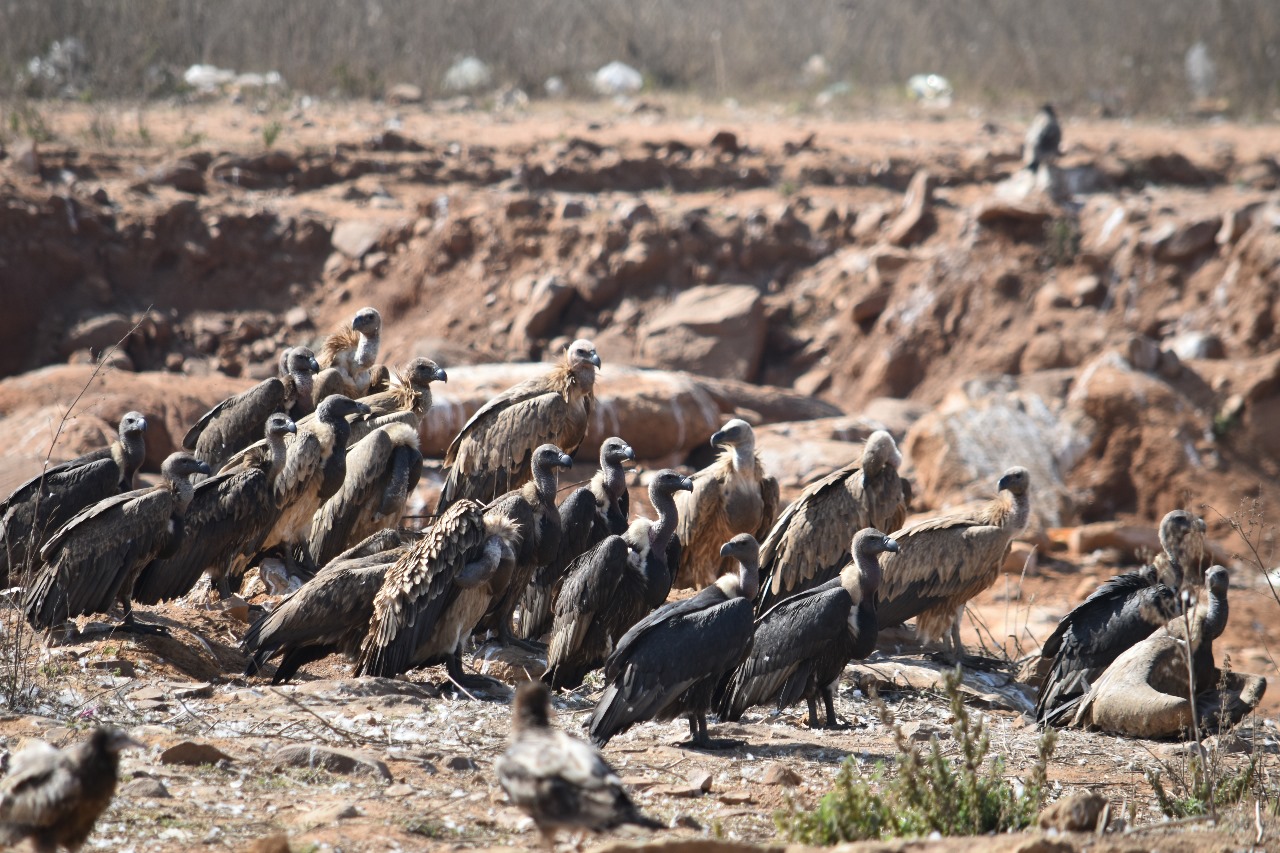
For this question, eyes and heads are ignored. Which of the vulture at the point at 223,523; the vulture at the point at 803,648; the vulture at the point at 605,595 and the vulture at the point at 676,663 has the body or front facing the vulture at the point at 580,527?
the vulture at the point at 223,523

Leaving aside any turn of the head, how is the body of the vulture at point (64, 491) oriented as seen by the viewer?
to the viewer's right

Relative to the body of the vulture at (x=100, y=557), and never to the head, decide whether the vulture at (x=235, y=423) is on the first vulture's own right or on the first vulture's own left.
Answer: on the first vulture's own left

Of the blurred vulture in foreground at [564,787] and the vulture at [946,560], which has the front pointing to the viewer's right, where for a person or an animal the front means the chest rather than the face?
the vulture

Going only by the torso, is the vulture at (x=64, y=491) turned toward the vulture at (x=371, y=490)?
yes

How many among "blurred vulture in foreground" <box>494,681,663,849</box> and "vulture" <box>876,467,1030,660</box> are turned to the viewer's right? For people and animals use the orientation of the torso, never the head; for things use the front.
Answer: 1

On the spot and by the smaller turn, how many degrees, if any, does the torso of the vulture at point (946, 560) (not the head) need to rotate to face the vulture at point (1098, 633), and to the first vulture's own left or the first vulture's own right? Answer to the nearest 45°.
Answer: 0° — it already faces it

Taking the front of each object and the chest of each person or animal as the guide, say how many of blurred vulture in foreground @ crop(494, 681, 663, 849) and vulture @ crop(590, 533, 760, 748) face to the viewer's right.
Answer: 1

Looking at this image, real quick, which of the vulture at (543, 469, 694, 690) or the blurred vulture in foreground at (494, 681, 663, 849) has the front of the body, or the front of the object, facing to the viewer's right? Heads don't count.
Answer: the vulture

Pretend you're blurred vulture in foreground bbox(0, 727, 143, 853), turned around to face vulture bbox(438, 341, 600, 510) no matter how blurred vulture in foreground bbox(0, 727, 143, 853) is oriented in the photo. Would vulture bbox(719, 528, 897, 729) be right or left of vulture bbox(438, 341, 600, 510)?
right

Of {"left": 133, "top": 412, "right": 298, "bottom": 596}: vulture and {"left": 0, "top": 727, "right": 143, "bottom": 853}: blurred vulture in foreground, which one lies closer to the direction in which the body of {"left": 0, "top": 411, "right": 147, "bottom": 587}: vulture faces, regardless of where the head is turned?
the vulture

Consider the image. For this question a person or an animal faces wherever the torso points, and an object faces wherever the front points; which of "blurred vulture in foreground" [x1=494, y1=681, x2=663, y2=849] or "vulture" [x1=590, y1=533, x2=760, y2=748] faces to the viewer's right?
the vulture

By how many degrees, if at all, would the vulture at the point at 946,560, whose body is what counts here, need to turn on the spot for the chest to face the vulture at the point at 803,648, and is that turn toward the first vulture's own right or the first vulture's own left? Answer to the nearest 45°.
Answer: approximately 90° to the first vulture's own right

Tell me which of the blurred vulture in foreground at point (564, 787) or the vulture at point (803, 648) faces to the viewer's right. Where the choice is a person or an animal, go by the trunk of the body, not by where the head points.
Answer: the vulture

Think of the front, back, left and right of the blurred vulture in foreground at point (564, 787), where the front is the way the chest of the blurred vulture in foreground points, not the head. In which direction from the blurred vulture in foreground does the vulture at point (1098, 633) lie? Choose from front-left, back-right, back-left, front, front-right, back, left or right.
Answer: right

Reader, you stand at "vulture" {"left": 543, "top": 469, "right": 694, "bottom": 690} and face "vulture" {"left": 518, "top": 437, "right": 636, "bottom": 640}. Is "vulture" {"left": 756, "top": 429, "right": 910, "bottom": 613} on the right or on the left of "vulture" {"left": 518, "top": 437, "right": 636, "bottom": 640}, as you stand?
right

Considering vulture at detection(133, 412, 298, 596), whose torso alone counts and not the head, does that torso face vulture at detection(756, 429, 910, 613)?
yes

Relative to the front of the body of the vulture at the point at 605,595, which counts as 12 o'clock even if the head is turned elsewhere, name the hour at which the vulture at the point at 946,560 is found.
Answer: the vulture at the point at 946,560 is roughly at 11 o'clock from the vulture at the point at 605,595.

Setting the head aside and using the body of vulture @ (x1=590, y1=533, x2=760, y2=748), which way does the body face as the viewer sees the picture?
to the viewer's right

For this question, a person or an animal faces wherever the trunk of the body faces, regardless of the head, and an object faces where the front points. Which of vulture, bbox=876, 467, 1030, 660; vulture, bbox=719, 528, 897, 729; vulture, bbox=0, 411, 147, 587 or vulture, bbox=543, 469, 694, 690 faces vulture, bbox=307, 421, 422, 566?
vulture, bbox=0, 411, 147, 587
